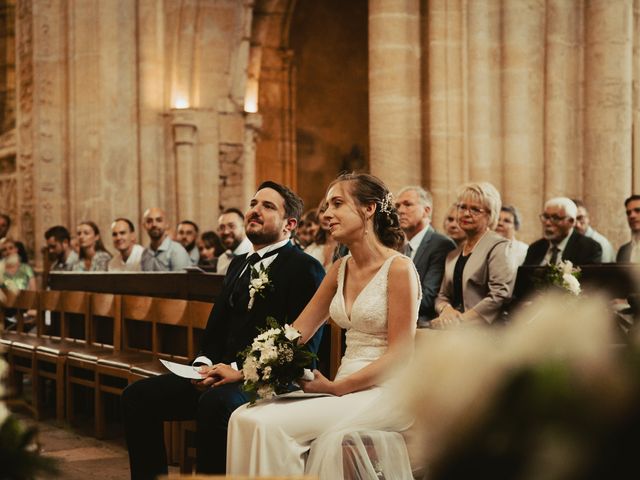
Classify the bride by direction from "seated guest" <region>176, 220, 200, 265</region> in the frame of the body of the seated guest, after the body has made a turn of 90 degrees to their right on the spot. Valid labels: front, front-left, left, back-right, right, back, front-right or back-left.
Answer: back-left

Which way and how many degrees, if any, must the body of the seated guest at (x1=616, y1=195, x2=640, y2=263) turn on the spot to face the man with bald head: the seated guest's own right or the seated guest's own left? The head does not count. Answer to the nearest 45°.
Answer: approximately 45° to the seated guest's own right

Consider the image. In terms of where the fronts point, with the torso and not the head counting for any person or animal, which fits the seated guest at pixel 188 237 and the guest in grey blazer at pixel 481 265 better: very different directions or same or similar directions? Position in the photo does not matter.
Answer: same or similar directions

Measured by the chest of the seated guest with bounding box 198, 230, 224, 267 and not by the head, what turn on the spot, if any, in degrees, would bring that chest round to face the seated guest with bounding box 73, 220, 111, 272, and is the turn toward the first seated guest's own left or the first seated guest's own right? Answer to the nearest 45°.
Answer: approximately 45° to the first seated guest's own right

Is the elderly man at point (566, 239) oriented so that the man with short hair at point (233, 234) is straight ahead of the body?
no

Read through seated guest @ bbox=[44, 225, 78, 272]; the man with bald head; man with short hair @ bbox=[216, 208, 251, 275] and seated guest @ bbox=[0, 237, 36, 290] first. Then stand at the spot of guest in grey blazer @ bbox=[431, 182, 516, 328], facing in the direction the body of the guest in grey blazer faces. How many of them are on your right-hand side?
4

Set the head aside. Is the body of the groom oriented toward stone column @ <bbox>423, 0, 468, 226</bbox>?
no

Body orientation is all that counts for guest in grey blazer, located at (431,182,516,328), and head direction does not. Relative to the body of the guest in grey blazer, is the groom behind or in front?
in front

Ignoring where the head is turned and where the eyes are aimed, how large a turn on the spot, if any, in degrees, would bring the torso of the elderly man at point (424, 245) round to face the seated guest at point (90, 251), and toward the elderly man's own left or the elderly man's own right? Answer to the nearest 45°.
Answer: approximately 90° to the elderly man's own right

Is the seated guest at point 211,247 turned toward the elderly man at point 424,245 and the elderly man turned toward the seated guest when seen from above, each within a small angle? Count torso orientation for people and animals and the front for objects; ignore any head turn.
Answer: no

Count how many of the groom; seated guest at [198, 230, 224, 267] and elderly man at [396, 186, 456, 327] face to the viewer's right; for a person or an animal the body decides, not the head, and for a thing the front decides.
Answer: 0

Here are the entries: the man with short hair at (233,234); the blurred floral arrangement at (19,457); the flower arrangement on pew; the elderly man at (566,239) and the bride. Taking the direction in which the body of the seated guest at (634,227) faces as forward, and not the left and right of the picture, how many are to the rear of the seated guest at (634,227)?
0

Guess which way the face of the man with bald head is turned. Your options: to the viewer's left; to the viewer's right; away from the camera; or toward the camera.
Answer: toward the camera

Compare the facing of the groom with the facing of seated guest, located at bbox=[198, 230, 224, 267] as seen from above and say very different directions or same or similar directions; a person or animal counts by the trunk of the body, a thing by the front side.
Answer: same or similar directions

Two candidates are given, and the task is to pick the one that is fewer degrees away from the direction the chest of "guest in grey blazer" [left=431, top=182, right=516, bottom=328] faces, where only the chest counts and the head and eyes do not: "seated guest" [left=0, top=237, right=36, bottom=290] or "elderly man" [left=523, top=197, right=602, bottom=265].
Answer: the seated guest

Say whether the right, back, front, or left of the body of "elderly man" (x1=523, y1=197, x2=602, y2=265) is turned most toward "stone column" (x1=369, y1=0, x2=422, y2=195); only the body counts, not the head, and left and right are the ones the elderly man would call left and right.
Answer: right

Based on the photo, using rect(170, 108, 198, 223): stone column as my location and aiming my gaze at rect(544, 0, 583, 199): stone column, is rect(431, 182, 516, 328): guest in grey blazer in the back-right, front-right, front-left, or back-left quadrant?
front-right

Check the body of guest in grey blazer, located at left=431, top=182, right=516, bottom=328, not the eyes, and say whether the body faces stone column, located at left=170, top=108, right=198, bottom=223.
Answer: no
